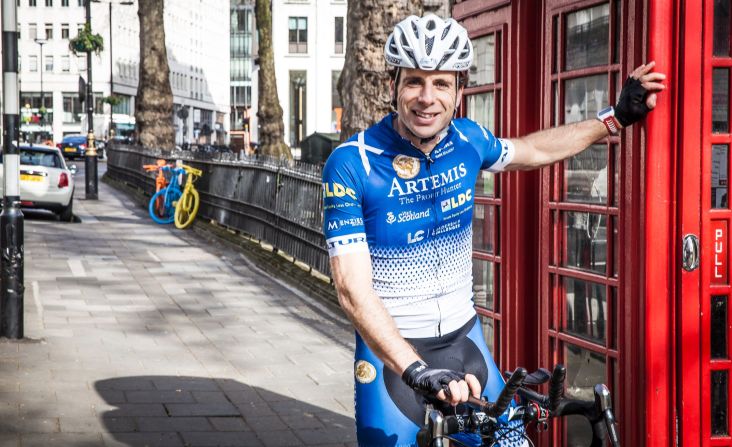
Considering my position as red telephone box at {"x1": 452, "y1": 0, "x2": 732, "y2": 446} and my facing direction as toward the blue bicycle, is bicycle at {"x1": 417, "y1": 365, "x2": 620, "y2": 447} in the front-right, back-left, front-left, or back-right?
back-left

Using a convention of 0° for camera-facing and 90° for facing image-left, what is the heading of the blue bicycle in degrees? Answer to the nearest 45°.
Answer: approximately 45°

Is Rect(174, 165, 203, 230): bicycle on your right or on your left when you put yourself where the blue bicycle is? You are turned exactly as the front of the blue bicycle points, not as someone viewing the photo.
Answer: on your left

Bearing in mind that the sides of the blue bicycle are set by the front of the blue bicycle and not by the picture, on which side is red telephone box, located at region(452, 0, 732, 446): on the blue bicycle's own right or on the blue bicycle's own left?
on the blue bicycle's own left

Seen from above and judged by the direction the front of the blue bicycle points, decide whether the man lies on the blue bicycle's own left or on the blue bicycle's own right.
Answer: on the blue bicycle's own left
